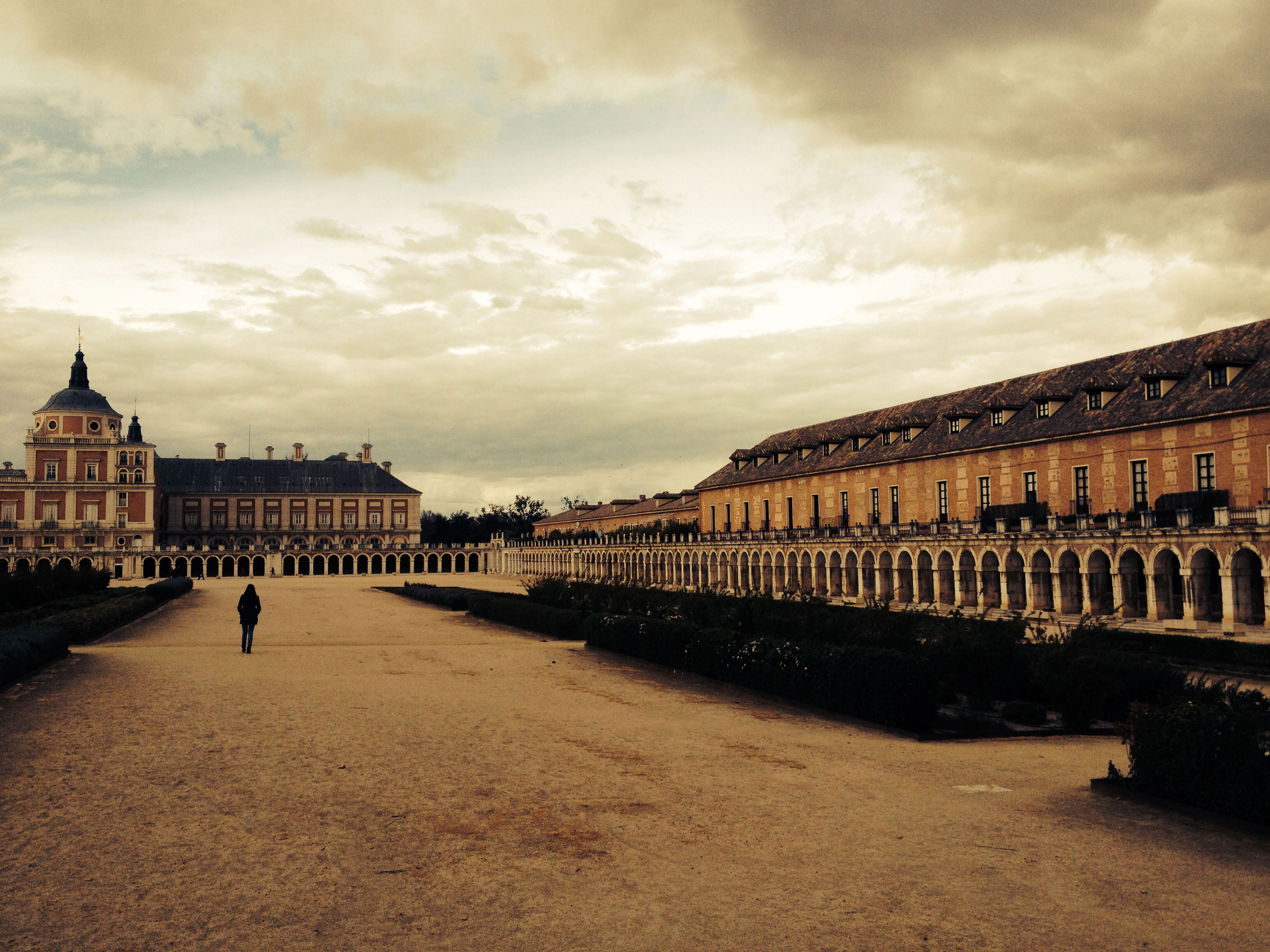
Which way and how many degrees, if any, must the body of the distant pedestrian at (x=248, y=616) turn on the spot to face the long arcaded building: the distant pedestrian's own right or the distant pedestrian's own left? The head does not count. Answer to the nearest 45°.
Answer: approximately 90° to the distant pedestrian's own right

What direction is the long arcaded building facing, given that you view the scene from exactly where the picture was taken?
facing the viewer and to the left of the viewer

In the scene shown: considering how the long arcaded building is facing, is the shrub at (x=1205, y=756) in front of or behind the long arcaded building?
in front

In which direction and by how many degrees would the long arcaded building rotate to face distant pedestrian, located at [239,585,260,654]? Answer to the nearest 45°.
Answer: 0° — it already faces them

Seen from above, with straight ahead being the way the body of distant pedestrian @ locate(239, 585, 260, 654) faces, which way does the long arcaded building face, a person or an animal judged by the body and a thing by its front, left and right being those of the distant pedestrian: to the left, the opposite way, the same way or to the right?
to the left

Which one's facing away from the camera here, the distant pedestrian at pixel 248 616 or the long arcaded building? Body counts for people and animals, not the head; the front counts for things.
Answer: the distant pedestrian

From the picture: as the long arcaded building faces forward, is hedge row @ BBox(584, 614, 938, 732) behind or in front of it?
in front

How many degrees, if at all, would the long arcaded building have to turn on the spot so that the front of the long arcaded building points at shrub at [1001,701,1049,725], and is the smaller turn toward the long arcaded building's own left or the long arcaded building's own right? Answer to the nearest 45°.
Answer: approximately 45° to the long arcaded building's own left

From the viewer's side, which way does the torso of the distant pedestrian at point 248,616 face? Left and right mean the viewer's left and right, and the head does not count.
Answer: facing away from the viewer

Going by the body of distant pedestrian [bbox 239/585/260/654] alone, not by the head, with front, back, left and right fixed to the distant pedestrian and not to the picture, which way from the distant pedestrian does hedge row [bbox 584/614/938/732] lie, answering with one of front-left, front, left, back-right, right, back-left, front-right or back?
back-right

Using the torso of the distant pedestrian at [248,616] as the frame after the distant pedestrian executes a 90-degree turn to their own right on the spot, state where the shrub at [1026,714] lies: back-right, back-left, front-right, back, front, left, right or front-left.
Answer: front-right

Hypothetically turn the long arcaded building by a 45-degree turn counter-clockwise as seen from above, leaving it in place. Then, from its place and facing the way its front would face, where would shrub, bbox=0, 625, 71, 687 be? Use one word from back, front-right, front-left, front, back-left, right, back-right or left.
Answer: front-right

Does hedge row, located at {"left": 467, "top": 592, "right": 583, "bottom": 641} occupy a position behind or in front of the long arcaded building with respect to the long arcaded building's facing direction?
in front

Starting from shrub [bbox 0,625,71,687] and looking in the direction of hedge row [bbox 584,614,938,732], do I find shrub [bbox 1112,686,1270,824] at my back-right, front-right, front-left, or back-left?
front-right

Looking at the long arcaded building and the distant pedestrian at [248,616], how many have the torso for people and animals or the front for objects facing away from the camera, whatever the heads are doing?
1

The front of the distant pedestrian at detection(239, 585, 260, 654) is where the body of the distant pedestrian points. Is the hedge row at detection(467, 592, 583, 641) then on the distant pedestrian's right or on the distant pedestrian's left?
on the distant pedestrian's right
